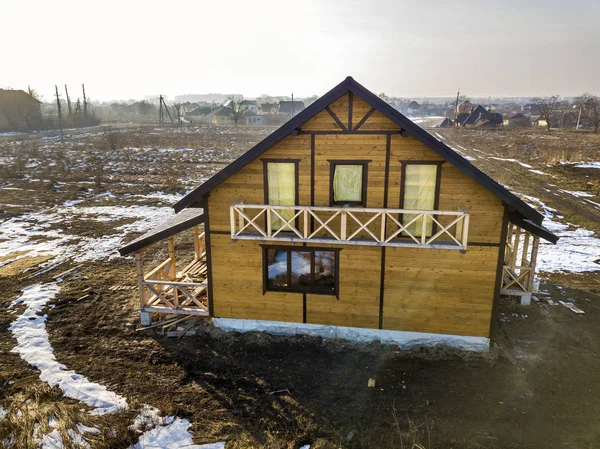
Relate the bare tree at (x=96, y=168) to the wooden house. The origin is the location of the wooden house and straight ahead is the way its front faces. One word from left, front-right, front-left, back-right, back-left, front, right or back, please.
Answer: back-right

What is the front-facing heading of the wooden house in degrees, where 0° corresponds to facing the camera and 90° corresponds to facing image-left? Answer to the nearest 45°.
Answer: approximately 0°
